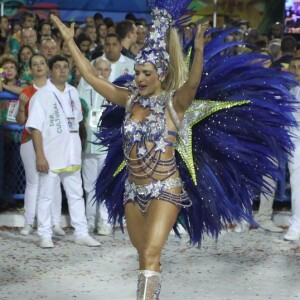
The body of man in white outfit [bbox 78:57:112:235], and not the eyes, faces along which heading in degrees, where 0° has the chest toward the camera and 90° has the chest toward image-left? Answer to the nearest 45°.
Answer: approximately 315°

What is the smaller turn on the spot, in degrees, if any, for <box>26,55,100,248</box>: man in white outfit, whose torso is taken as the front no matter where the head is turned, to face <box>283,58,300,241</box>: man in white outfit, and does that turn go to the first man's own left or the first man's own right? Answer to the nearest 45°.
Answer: approximately 45° to the first man's own left

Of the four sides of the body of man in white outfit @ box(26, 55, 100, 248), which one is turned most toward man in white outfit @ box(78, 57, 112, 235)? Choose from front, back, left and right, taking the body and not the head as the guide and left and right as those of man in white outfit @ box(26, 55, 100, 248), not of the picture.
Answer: left
